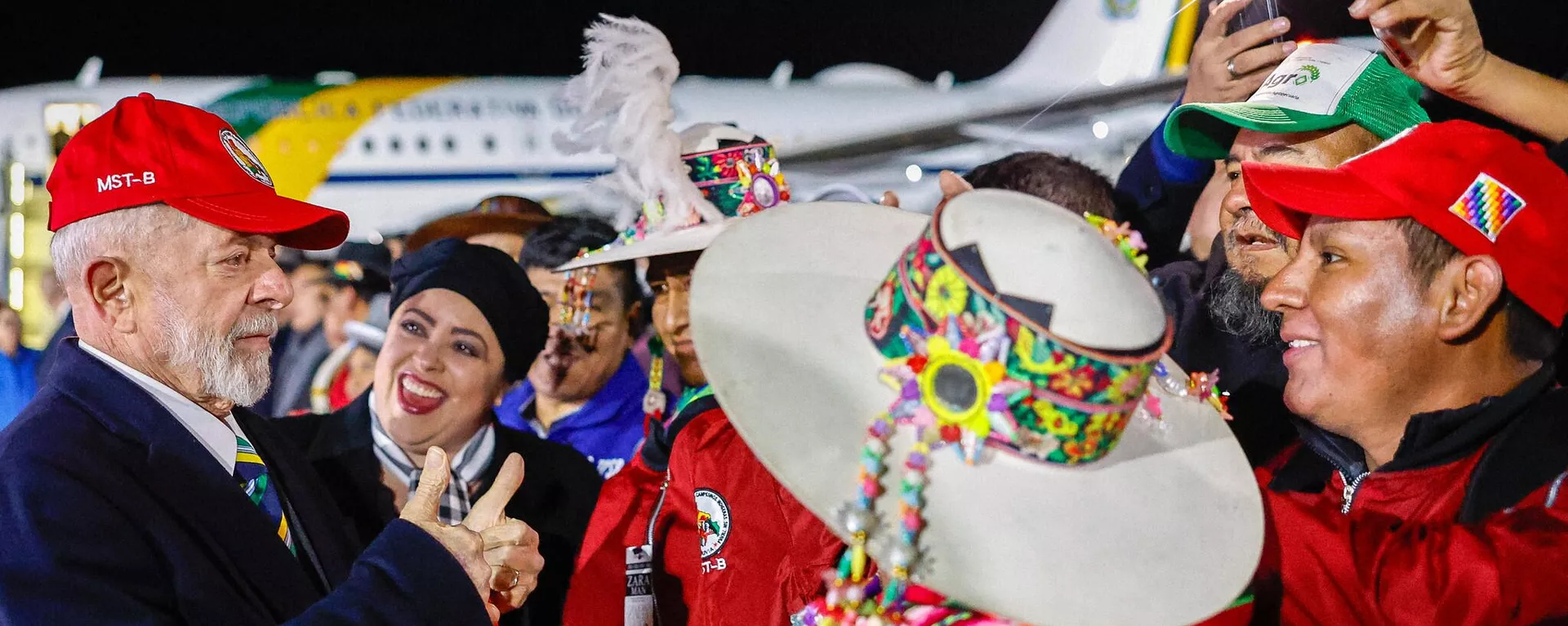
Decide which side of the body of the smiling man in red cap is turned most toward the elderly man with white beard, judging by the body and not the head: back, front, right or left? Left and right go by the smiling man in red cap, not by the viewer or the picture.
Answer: front

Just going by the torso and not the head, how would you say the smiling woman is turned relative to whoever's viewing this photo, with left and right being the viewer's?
facing the viewer

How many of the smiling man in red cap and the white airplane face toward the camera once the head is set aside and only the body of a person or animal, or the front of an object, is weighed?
0

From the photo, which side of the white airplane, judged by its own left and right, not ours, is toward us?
left

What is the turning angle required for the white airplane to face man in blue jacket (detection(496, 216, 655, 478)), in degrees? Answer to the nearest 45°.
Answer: approximately 90° to its left

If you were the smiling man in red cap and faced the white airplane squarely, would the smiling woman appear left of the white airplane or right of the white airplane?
left

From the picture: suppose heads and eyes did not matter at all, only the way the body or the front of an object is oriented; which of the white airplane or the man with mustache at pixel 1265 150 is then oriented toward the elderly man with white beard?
the man with mustache

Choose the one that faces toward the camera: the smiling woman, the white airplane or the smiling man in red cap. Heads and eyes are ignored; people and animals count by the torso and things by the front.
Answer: the smiling woman

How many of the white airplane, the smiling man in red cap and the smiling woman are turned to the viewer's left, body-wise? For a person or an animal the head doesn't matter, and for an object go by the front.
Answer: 2

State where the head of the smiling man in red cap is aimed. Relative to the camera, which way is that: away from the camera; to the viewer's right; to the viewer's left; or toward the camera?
to the viewer's left

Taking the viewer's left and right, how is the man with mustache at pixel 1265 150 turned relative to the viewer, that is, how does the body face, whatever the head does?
facing the viewer and to the left of the viewer

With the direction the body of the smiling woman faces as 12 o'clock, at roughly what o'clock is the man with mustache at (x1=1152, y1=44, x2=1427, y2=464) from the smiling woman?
The man with mustache is roughly at 10 o'clock from the smiling woman.

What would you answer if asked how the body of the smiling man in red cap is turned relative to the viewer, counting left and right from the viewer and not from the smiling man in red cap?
facing to the left of the viewer

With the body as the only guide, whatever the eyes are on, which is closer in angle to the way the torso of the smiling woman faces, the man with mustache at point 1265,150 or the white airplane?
the man with mustache

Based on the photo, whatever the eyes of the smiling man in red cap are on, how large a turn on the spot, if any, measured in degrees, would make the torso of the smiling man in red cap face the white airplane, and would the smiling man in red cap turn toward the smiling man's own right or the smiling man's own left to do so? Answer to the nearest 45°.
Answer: approximately 45° to the smiling man's own right

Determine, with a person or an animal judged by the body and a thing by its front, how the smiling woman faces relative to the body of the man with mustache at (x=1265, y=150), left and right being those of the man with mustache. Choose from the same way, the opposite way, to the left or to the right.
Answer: to the left

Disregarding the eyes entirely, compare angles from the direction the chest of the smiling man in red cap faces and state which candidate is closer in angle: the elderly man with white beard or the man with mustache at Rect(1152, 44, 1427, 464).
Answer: the elderly man with white beard
